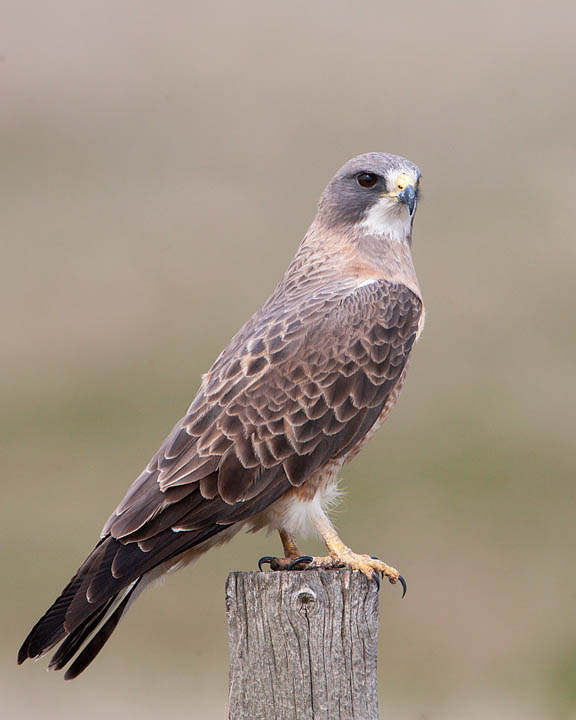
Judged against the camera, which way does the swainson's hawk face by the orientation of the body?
to the viewer's right
